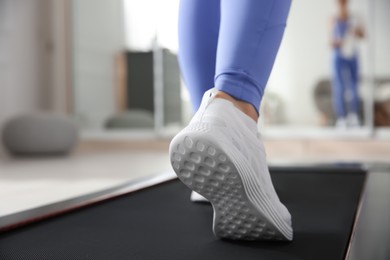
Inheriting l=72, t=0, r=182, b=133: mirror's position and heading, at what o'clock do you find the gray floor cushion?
The gray floor cushion is roughly at 1 o'clock from the mirror.

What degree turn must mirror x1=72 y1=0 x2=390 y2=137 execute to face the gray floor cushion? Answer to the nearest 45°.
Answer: approximately 45° to its right

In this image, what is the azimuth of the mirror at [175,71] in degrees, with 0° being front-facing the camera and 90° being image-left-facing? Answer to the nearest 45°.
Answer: approximately 0°

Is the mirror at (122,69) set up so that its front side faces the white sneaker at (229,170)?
yes

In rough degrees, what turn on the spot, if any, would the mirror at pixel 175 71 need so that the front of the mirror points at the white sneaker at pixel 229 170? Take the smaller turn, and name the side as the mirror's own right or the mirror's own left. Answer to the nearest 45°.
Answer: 0° — it already faces it
